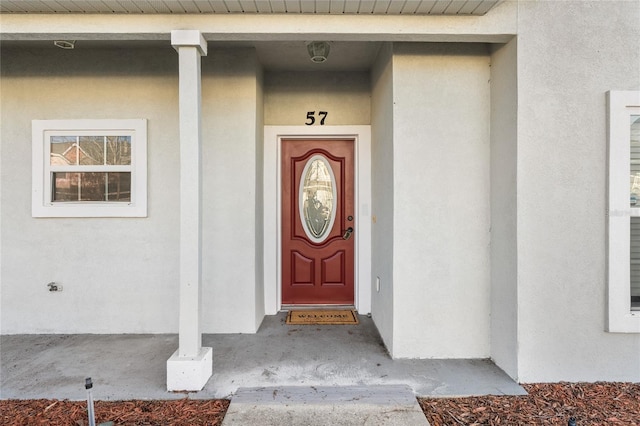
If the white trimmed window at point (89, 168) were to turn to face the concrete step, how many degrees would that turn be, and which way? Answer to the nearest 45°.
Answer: approximately 45° to its left

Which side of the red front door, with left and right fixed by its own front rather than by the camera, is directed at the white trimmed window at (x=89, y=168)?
right

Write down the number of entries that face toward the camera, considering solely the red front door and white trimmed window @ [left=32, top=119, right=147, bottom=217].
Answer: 2

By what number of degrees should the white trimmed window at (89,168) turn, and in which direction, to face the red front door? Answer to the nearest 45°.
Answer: approximately 90° to its left

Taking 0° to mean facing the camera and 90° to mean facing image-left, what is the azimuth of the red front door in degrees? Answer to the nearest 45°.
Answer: approximately 0°

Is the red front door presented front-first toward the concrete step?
yes

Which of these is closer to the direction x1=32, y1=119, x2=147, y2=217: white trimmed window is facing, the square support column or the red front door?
the square support column

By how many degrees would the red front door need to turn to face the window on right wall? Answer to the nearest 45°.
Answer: approximately 45° to its left
